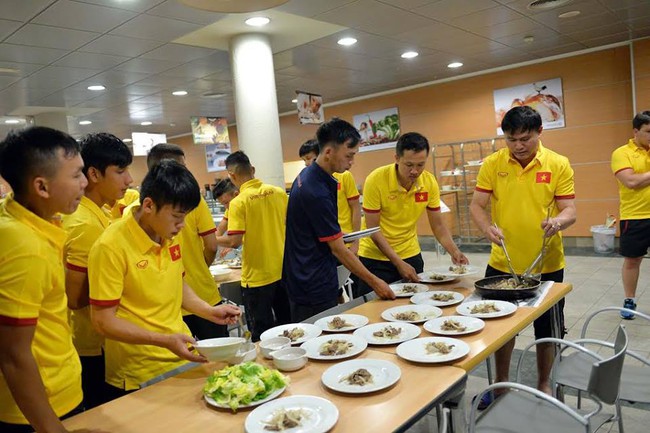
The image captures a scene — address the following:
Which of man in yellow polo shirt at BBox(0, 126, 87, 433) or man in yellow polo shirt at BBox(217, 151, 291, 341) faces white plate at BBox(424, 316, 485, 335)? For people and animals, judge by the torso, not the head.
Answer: man in yellow polo shirt at BBox(0, 126, 87, 433)

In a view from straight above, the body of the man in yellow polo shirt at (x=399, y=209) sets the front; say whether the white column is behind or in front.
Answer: behind

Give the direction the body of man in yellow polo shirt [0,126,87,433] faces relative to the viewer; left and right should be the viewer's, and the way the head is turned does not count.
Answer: facing to the right of the viewer

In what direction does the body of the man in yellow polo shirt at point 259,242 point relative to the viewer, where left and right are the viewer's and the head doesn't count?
facing away from the viewer and to the left of the viewer

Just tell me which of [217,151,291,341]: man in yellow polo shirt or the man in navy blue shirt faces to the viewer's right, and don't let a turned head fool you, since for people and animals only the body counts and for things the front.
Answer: the man in navy blue shirt

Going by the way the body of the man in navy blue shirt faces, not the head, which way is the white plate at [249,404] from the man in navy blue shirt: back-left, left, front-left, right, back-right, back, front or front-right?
right

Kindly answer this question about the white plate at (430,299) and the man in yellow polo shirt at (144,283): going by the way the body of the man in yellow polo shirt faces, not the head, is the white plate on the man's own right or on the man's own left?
on the man's own left

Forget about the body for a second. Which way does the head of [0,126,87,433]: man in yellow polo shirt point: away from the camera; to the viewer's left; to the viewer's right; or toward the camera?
to the viewer's right

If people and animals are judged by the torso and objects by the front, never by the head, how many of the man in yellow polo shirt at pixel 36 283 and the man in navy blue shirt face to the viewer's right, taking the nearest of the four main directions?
2

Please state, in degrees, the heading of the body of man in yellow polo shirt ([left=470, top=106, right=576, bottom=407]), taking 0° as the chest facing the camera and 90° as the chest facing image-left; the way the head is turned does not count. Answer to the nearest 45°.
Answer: approximately 0°

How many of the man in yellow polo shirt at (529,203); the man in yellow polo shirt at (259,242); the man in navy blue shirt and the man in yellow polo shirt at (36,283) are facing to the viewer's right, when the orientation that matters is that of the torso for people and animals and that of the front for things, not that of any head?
2

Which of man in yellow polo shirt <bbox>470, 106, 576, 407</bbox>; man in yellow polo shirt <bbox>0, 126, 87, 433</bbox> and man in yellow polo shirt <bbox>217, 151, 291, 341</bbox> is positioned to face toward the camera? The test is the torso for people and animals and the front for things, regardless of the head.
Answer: man in yellow polo shirt <bbox>470, 106, 576, 407</bbox>

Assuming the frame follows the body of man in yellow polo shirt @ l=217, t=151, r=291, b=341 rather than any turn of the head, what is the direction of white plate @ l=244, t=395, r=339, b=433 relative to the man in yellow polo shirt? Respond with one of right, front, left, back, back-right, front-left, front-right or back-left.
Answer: back-left

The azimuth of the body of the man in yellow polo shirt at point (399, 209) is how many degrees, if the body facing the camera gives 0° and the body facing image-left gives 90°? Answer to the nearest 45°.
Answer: approximately 315°

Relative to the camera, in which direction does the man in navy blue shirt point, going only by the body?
to the viewer's right
